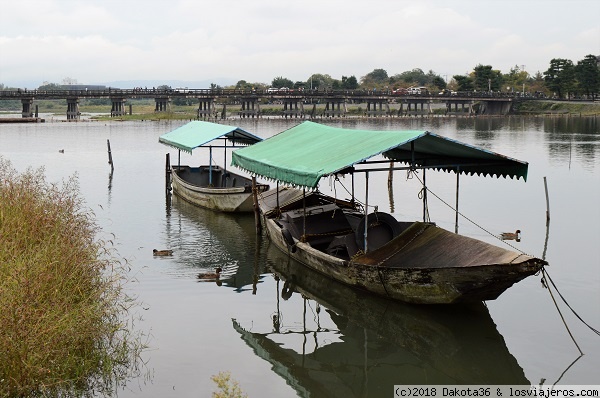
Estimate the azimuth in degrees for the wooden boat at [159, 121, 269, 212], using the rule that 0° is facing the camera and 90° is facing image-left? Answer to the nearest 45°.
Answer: approximately 315°

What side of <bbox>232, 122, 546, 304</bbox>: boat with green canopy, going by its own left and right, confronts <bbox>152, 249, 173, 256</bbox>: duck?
back

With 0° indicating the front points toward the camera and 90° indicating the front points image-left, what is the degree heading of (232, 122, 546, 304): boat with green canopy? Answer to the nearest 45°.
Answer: approximately 315°

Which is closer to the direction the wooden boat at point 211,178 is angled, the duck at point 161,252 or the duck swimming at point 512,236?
the duck swimming

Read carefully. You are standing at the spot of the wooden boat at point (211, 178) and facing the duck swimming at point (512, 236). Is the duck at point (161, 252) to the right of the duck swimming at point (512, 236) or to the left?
right
